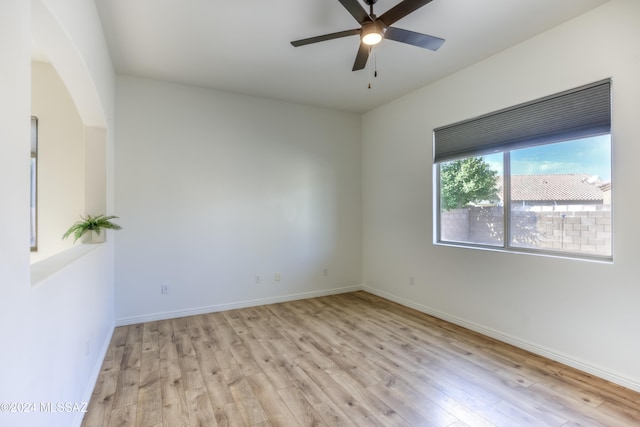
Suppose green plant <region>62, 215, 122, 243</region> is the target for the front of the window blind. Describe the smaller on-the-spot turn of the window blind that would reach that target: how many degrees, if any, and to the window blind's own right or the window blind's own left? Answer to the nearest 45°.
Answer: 0° — it already faces it

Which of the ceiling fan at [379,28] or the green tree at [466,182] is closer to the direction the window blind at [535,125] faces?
the ceiling fan

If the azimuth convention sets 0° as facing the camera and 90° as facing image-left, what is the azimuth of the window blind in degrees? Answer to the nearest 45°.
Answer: approximately 45°
